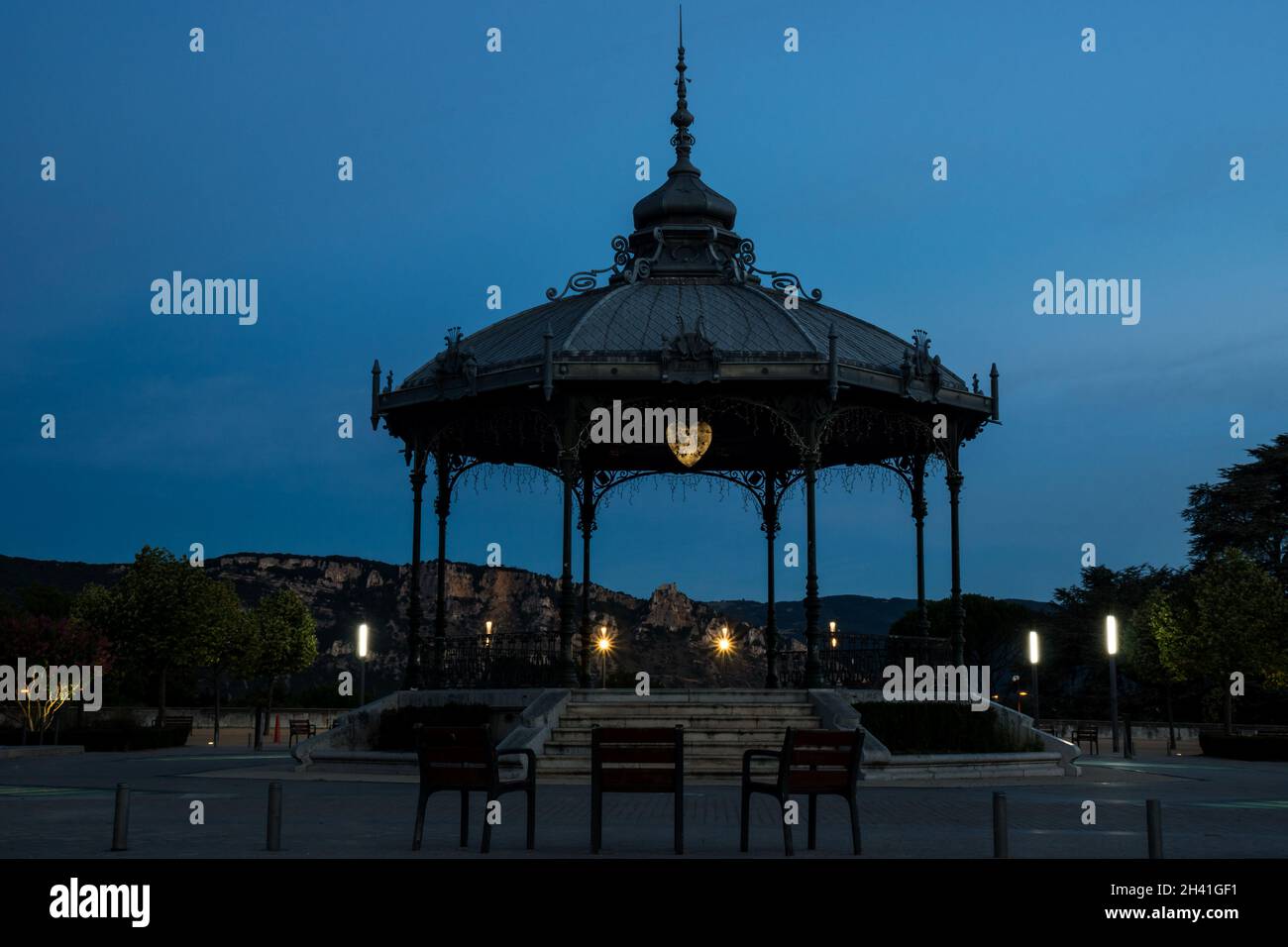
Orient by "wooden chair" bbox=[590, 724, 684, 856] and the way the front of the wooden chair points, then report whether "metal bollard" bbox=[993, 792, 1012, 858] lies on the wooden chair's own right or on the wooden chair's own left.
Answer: on the wooden chair's own right

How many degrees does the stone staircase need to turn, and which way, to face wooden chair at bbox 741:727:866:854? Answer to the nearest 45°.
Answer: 0° — it already faces it

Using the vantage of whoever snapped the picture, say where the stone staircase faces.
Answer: facing the viewer

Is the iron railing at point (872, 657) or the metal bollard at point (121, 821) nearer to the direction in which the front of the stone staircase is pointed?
the metal bollard

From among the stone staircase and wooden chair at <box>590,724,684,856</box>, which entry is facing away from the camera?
the wooden chair

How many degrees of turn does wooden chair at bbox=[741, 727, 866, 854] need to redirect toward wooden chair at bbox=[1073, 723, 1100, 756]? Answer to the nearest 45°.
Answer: approximately 45° to its right

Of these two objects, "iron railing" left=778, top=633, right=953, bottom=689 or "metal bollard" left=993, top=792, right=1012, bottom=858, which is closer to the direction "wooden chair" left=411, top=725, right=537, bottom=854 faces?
the iron railing

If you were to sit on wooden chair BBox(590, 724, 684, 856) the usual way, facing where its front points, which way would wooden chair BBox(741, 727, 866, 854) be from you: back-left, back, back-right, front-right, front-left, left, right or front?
right

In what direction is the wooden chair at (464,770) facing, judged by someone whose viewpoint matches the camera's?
facing away from the viewer and to the right of the viewer

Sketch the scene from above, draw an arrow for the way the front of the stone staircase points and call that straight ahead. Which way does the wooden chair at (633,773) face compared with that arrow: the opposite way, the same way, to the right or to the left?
the opposite way

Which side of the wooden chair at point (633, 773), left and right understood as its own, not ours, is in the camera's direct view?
back

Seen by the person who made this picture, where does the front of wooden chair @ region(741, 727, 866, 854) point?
facing away from the viewer and to the left of the viewer

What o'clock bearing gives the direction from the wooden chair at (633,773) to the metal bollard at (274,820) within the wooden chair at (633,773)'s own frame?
The metal bollard is roughly at 9 o'clock from the wooden chair.

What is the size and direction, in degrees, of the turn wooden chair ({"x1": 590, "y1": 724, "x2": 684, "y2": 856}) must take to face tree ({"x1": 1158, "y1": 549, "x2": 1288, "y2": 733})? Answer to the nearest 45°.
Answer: approximately 45° to its right

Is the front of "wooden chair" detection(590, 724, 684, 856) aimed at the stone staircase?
yes

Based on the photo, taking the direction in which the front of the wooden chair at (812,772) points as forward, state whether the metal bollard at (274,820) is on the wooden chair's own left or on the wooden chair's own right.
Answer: on the wooden chair's own left

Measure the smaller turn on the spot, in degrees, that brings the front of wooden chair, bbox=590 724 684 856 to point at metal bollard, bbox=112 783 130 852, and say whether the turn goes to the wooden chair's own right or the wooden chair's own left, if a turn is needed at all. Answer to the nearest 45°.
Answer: approximately 90° to the wooden chair's own left
